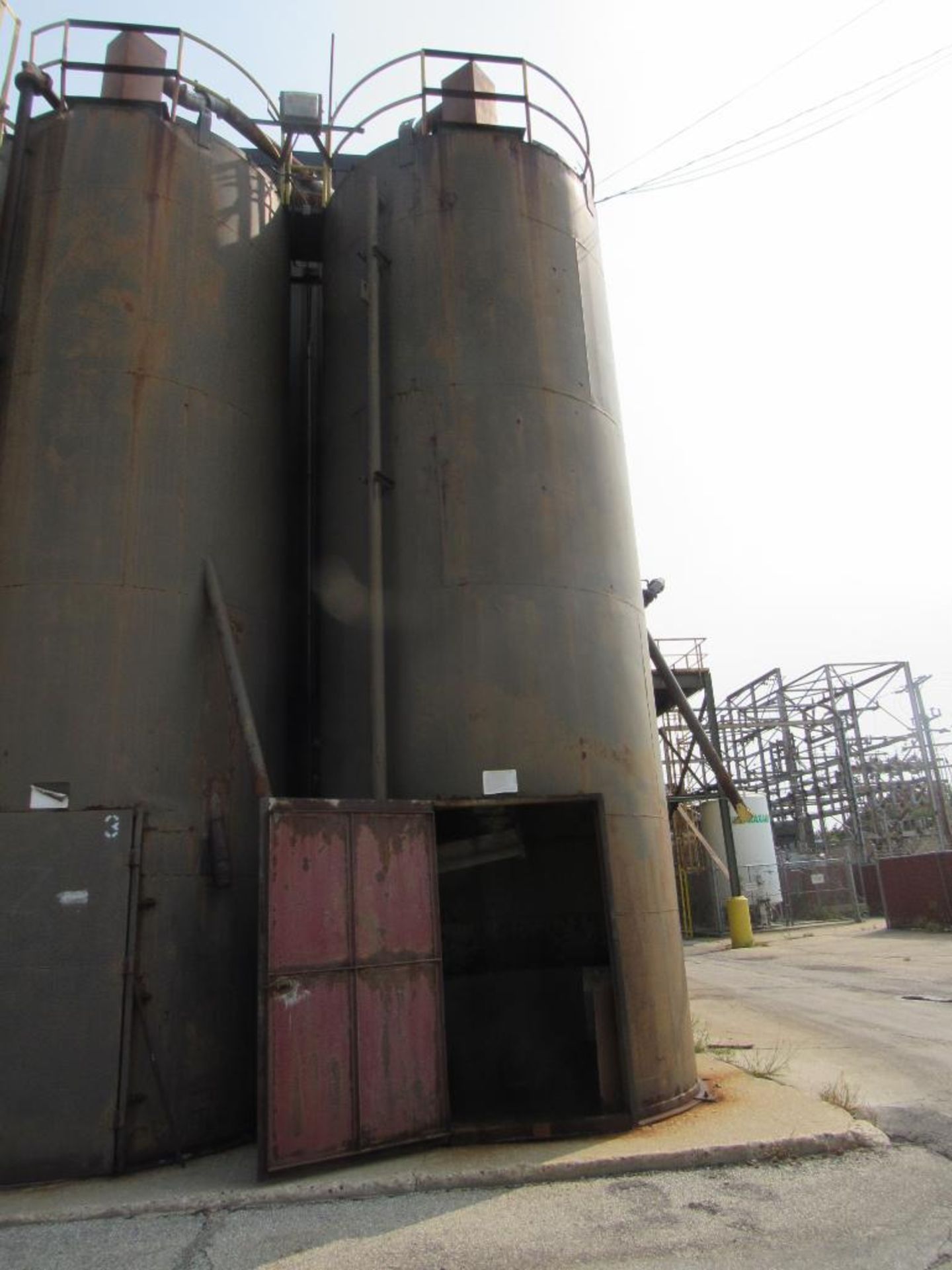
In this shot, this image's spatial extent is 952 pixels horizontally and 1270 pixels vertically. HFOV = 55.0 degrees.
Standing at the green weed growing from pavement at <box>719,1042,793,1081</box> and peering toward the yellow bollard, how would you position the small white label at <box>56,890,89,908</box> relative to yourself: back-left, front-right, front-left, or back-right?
back-left

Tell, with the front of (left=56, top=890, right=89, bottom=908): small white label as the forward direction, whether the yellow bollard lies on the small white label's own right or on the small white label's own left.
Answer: on the small white label's own left

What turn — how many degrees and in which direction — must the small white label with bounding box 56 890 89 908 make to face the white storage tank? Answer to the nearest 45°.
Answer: approximately 135° to its left

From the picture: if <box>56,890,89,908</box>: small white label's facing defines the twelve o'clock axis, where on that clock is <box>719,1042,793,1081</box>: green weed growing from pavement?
The green weed growing from pavement is roughly at 9 o'clock from the small white label.

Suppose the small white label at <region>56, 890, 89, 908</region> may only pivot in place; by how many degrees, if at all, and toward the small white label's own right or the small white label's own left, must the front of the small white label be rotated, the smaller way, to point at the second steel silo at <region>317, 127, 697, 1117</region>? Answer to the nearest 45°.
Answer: approximately 90° to the small white label's own left

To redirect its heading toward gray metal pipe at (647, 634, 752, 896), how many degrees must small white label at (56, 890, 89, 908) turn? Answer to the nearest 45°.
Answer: approximately 90° to its left

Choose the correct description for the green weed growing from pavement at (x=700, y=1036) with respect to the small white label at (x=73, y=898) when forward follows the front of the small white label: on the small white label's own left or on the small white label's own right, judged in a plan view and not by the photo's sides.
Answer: on the small white label's own left

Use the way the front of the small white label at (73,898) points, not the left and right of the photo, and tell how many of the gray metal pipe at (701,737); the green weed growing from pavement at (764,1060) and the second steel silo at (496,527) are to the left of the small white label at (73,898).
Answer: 3

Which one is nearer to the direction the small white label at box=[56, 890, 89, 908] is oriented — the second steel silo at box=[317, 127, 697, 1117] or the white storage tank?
the second steel silo

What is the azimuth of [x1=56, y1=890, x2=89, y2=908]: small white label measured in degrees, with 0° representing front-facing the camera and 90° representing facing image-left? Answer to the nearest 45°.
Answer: approximately 0°
